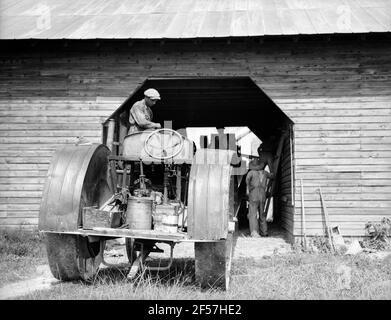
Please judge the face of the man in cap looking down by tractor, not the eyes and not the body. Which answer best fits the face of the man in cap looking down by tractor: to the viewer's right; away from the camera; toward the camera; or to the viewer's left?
to the viewer's right

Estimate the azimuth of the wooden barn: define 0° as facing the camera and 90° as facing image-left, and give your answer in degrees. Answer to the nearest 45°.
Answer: approximately 0°
